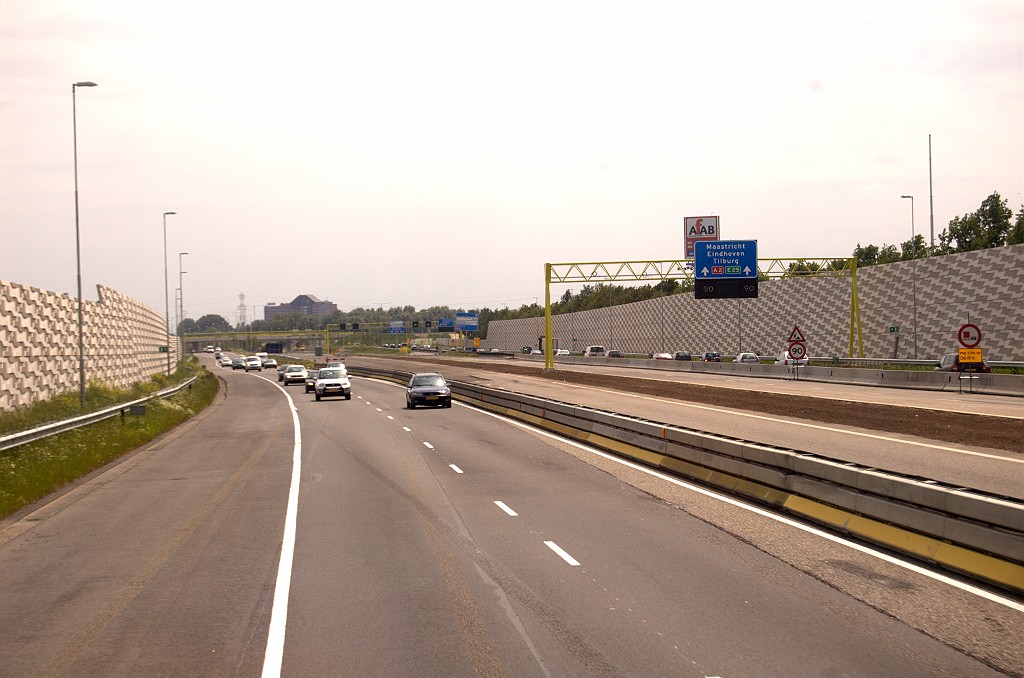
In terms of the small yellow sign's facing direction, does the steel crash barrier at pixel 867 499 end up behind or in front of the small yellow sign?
in front

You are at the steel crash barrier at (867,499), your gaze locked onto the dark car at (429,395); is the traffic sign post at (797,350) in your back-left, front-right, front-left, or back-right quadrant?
front-right

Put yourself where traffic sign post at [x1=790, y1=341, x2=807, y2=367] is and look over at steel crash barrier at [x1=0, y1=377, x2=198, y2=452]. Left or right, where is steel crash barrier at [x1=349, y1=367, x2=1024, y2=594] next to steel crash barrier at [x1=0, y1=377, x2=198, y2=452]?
left

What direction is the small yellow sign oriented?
toward the camera

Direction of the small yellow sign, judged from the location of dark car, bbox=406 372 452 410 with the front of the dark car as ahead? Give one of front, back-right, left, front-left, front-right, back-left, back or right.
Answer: left

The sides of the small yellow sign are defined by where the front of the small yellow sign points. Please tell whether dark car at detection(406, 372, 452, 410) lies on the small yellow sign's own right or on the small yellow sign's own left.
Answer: on the small yellow sign's own right

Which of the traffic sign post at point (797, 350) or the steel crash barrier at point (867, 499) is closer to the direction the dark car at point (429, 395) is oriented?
the steel crash barrier

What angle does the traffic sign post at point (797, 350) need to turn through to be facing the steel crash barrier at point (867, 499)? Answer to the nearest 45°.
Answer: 0° — it already faces it

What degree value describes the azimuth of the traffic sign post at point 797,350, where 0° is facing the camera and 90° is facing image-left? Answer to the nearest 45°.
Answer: approximately 0°

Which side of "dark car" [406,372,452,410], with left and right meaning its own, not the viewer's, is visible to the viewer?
front

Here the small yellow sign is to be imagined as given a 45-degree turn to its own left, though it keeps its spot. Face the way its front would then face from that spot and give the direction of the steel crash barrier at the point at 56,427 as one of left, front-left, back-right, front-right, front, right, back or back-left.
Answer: right

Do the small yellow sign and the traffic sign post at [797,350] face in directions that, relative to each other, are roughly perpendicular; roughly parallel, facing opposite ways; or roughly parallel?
roughly parallel

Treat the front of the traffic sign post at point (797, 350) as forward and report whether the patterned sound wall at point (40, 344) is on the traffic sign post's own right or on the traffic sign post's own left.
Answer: on the traffic sign post's own right

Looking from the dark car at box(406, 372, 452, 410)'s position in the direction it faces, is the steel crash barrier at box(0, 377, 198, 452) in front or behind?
in front
